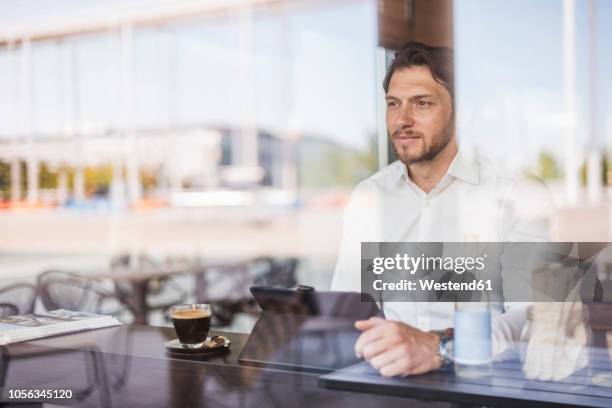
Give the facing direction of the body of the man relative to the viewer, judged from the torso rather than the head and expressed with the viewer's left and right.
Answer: facing the viewer and to the left of the viewer

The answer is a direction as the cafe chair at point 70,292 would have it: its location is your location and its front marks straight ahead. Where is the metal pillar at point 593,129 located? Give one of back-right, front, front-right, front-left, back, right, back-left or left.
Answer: front

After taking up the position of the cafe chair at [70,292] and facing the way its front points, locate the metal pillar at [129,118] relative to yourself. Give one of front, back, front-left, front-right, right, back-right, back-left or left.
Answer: back-left

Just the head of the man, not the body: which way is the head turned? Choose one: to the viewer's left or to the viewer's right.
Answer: to the viewer's left

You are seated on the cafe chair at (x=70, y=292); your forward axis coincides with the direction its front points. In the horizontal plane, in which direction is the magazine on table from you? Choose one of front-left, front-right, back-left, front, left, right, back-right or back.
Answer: front-right

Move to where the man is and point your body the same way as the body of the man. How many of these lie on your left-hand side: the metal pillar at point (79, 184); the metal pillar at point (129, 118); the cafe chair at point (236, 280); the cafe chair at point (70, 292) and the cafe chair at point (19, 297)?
0

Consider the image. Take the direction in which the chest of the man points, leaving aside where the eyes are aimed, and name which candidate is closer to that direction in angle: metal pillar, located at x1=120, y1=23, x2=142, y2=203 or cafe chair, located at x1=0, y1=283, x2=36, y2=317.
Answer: the cafe chair

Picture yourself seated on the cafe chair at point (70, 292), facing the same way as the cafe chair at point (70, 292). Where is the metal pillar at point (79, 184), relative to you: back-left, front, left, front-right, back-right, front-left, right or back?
back-left

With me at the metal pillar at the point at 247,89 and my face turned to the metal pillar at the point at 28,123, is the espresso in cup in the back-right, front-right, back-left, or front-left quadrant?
front-left

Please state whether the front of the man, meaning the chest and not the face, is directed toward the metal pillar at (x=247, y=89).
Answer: no

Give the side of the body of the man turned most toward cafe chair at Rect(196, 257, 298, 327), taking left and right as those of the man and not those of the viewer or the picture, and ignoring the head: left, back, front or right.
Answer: right

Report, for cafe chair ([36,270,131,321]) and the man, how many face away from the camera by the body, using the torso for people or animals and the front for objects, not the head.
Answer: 0

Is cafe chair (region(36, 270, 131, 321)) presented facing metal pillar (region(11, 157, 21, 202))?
no

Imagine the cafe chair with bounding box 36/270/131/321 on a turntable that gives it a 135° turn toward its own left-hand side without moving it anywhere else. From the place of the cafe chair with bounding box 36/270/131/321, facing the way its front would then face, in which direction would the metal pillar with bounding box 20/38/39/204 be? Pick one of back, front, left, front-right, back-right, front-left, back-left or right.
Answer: front

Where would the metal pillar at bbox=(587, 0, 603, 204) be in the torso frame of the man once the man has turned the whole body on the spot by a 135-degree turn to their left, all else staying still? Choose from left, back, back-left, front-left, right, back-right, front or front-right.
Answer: front-left

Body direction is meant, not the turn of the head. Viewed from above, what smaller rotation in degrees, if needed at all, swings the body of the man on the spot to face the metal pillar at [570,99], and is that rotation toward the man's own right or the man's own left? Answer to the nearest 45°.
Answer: approximately 180°
